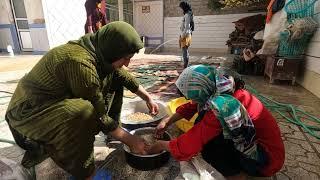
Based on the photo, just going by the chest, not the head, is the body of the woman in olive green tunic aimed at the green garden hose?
yes

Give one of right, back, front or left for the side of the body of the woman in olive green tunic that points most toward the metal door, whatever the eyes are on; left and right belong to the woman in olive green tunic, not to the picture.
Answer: left

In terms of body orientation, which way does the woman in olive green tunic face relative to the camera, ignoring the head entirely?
to the viewer's right

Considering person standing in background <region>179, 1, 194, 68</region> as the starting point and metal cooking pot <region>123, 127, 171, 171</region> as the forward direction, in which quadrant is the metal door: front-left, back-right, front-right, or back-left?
back-right

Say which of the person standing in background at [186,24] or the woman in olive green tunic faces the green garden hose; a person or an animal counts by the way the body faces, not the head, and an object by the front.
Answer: the woman in olive green tunic
